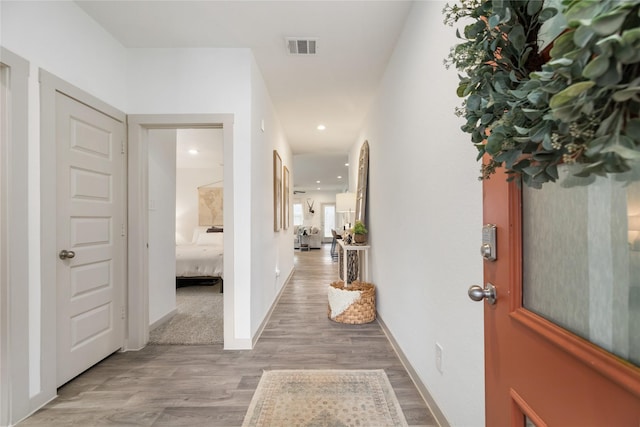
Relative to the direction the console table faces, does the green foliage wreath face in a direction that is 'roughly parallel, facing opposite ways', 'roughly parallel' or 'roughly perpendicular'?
roughly parallel

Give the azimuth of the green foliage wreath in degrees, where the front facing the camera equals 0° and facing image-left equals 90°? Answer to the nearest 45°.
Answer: approximately 45°

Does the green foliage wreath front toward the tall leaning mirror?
no

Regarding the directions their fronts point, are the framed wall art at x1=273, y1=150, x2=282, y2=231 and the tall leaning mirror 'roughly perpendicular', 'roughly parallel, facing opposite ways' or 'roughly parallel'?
roughly parallel, facing opposite ways

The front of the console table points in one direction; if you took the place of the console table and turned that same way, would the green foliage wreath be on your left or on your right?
on your left

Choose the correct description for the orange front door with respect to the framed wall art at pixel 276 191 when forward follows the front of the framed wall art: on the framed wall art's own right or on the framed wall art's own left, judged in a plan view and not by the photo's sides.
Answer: on the framed wall art's own right

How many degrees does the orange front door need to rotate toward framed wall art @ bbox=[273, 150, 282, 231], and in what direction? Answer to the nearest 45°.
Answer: approximately 90° to its right

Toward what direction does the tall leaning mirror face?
to the viewer's left

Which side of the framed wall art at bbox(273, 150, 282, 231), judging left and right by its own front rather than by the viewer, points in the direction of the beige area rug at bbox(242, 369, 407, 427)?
right

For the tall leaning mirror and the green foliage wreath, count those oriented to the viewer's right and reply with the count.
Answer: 0

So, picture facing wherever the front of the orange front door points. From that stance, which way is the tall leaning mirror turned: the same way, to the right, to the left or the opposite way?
the same way

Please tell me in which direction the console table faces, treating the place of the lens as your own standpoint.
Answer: facing to the left of the viewer

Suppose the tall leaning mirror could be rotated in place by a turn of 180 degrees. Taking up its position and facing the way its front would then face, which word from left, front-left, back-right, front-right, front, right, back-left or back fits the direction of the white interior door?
back-right

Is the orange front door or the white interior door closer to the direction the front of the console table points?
the white interior door

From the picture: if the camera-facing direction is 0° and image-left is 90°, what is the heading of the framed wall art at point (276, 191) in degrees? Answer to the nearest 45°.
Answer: approximately 270°

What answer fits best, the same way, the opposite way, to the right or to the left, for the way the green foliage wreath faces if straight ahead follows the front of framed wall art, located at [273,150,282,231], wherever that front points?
the opposite way
